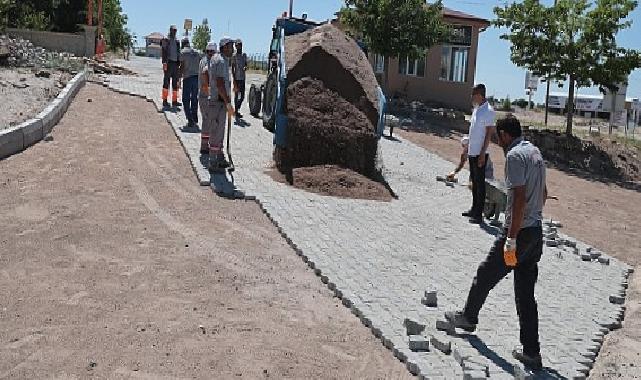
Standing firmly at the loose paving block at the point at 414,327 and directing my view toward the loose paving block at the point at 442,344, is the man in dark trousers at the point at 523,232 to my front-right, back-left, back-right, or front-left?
front-left

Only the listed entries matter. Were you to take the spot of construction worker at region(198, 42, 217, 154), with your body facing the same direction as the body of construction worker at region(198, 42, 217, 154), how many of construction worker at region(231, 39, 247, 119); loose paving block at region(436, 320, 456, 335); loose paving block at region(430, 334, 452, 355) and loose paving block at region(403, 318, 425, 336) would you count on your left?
1

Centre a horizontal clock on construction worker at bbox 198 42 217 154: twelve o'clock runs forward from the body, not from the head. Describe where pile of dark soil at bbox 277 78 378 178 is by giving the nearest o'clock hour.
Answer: The pile of dark soil is roughly at 12 o'clock from the construction worker.

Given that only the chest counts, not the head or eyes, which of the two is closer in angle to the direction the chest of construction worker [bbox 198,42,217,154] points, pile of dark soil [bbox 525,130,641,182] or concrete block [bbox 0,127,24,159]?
the pile of dark soil

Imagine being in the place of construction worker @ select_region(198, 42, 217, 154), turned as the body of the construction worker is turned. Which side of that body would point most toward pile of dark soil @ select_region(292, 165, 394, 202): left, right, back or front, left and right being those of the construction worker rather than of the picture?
front

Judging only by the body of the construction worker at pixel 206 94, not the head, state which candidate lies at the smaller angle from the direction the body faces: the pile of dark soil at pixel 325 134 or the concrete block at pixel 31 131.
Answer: the pile of dark soil

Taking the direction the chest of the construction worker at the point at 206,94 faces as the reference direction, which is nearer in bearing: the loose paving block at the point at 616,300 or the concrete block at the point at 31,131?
the loose paving block

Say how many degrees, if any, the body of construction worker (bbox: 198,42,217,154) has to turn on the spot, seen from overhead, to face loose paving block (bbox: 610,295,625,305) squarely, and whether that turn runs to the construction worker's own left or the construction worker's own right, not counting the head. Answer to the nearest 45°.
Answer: approximately 45° to the construction worker's own right

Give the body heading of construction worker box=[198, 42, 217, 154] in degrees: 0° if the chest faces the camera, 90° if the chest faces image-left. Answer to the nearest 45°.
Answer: approximately 270°

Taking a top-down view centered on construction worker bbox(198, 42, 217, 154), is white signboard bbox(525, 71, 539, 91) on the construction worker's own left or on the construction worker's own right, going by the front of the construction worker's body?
on the construction worker's own left

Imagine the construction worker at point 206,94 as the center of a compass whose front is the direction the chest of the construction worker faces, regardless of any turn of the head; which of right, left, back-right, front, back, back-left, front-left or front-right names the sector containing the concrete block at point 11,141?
back

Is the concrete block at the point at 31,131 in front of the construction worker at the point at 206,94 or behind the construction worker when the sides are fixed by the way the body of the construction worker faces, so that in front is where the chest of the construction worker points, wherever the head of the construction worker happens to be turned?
behind

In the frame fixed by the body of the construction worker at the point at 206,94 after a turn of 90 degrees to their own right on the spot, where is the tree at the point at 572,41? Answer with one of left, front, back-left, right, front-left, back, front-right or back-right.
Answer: back-left
